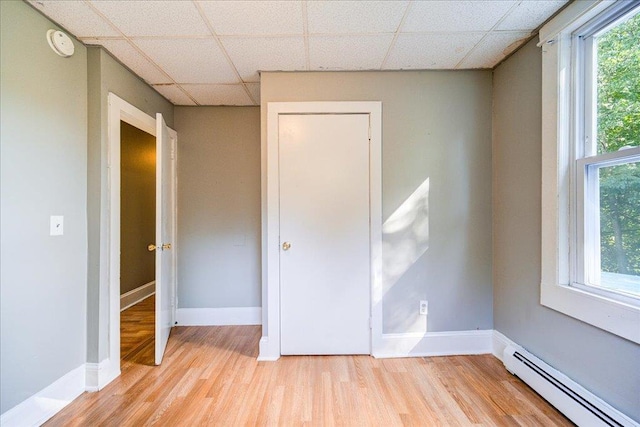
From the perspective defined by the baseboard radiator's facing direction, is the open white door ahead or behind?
ahead

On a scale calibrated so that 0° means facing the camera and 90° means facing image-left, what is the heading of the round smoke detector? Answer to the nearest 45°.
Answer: approximately 315°

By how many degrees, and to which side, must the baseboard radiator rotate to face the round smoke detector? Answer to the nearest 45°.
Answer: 0° — it already faces it

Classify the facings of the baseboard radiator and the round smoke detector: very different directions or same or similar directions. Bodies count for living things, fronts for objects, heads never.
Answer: very different directions

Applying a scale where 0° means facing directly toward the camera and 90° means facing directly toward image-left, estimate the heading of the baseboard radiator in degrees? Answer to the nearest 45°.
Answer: approximately 45°

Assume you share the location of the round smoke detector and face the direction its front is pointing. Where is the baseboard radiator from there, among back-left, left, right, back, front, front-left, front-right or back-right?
front

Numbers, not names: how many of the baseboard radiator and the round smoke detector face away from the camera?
0
